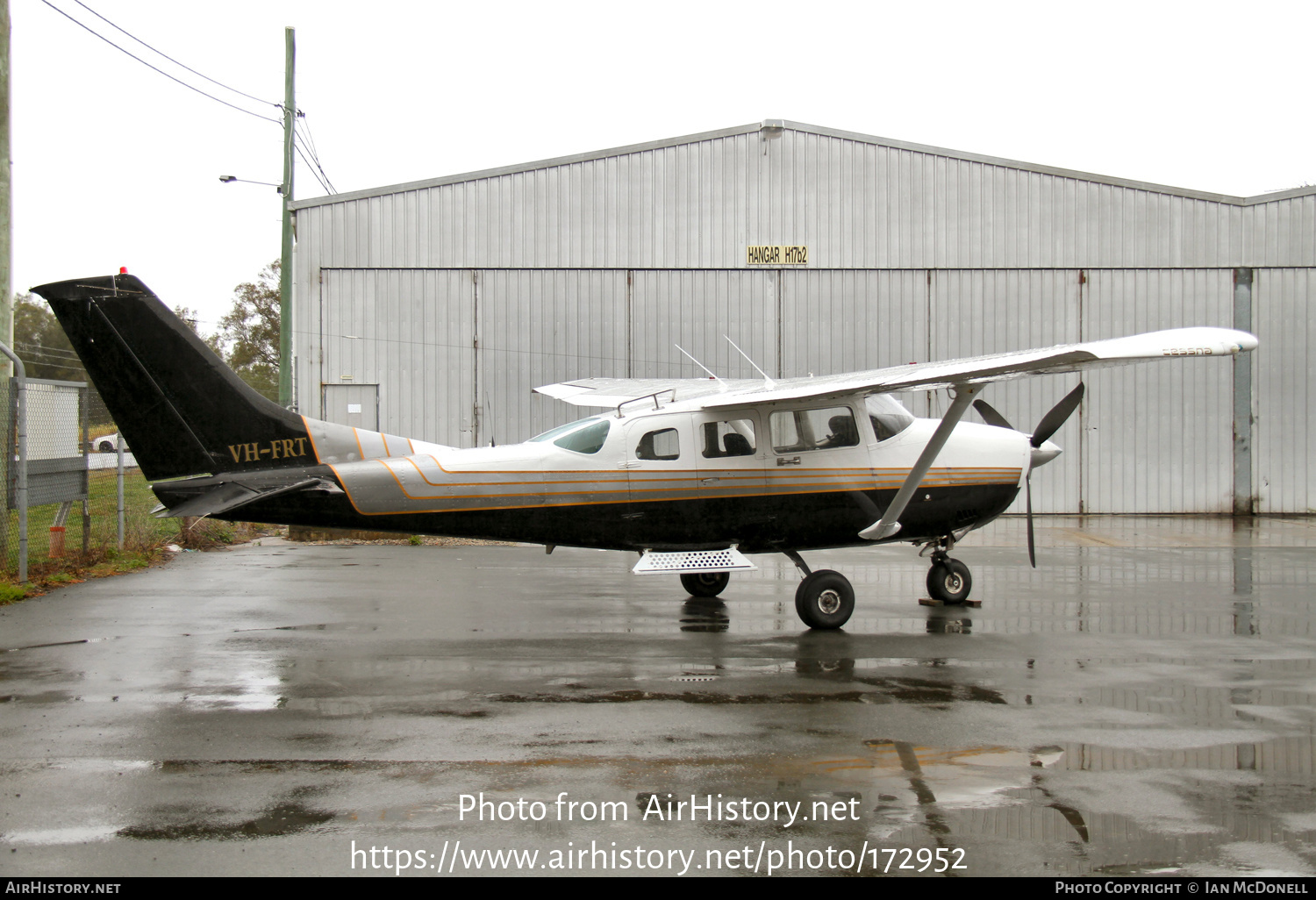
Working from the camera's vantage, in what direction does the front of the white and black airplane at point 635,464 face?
facing away from the viewer and to the right of the viewer

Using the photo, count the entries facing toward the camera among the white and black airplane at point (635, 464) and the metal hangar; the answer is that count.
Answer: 1

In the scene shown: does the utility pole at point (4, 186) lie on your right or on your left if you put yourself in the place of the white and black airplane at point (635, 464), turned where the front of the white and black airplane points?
on your left

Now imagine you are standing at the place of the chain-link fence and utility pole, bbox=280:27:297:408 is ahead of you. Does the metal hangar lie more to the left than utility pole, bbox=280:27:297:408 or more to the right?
right

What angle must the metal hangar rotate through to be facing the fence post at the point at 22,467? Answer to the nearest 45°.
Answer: approximately 45° to its right

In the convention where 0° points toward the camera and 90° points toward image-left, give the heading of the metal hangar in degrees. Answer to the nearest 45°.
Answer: approximately 0°

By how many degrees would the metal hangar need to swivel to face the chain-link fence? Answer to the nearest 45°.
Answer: approximately 45° to its right

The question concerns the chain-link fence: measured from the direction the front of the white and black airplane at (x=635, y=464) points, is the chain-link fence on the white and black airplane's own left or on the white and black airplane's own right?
on the white and black airplane's own left

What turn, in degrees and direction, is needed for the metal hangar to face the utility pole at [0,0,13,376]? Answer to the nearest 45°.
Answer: approximately 45° to its right

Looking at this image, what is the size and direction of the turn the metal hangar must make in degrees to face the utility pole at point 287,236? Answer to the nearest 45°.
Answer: approximately 90° to its right
